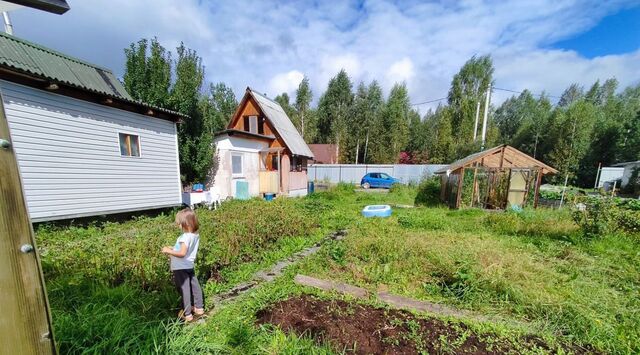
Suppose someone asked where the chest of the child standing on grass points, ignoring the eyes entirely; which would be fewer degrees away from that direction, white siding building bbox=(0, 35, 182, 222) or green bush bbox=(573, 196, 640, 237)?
the white siding building

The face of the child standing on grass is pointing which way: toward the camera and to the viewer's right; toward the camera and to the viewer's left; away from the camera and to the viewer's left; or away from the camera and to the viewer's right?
away from the camera and to the viewer's left

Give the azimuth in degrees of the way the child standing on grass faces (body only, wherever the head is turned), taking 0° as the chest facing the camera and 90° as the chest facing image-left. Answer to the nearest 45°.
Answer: approximately 90°

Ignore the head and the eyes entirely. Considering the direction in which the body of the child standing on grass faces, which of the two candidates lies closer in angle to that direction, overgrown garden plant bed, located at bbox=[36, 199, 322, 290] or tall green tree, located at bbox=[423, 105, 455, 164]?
the overgrown garden plant bed
